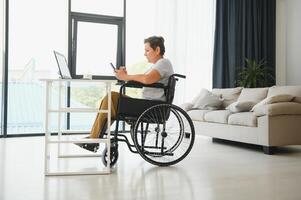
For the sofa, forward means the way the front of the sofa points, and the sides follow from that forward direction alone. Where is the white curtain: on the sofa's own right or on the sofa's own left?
on the sofa's own right

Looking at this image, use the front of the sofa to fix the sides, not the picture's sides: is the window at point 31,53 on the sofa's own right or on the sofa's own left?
on the sofa's own right

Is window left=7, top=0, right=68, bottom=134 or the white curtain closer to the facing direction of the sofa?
the window

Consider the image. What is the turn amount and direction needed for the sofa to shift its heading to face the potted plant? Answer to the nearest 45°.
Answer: approximately 135° to its right

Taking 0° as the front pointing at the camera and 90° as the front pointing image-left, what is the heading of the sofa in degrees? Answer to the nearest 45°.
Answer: approximately 45°
